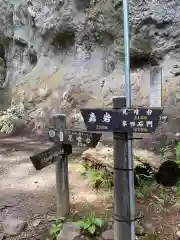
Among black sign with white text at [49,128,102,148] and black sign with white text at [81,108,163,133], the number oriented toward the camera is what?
2

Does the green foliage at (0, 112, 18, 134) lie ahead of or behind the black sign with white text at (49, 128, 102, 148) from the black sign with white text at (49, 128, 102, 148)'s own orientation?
behind

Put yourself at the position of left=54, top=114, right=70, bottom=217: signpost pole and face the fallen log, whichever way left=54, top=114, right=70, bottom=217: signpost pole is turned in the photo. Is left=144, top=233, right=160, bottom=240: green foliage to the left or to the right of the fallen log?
right

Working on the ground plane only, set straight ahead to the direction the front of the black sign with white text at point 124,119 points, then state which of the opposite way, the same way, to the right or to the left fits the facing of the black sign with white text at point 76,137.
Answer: the same way

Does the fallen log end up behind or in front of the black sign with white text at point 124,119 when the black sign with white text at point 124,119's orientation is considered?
behind

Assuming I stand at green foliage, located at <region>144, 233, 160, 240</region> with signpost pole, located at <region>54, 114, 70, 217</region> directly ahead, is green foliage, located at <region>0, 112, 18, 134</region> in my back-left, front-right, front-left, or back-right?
front-right

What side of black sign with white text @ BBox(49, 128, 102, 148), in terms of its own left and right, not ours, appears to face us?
front
